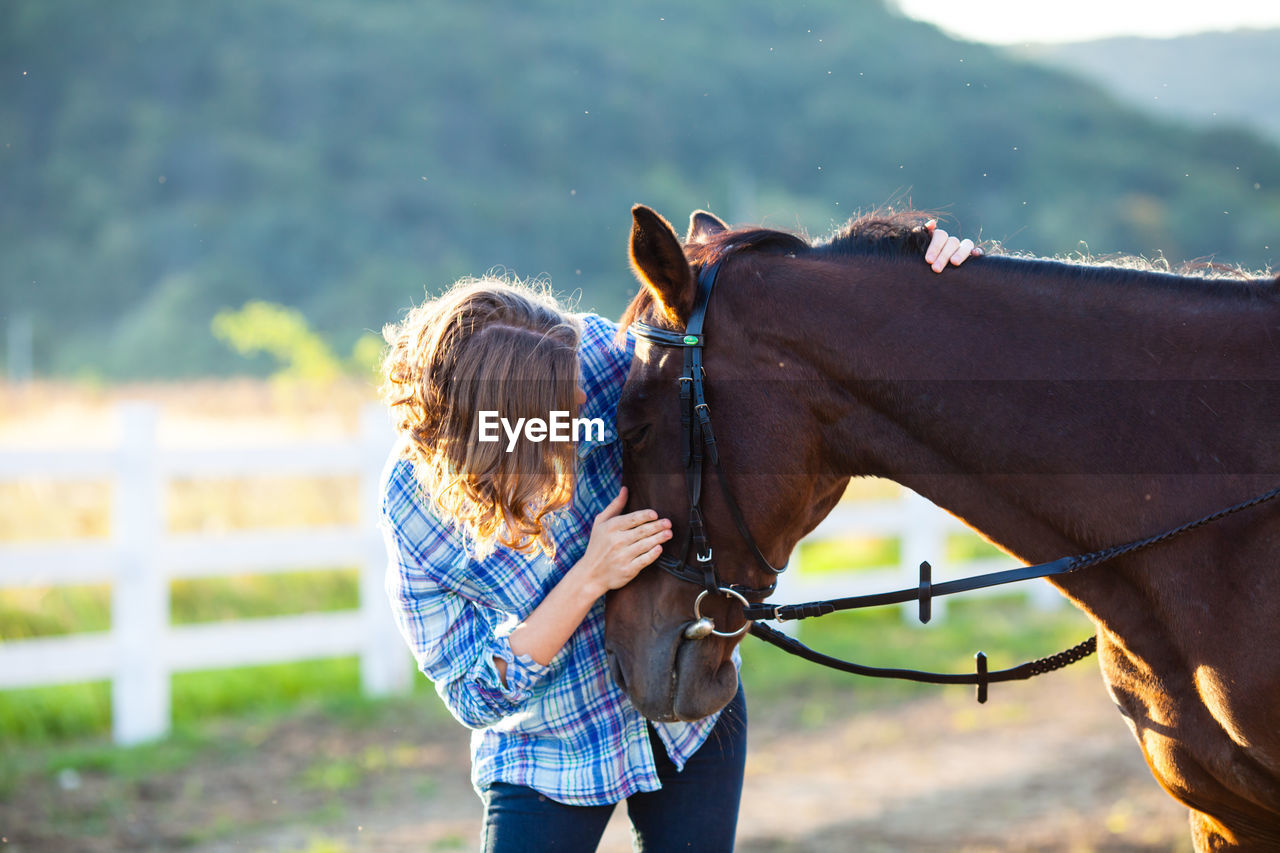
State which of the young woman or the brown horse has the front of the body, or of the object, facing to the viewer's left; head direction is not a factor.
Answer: the brown horse

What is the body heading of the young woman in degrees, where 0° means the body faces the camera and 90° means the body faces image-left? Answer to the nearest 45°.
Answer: approximately 315°

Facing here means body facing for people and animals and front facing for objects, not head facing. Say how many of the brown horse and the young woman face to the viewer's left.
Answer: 1

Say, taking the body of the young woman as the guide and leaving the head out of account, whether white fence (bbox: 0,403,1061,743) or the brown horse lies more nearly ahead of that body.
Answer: the brown horse

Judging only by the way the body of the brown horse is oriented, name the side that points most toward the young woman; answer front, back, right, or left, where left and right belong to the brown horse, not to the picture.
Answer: front

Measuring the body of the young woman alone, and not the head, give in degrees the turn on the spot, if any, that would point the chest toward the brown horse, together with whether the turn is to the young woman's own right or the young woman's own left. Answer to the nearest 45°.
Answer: approximately 45° to the young woman's own left

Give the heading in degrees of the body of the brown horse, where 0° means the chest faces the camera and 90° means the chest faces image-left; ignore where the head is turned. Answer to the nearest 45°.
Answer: approximately 90°

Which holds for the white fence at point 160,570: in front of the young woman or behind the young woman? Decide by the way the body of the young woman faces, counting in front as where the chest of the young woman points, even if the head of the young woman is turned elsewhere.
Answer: behind

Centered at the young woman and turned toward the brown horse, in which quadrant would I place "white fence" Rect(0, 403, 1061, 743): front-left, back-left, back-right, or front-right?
back-left
